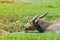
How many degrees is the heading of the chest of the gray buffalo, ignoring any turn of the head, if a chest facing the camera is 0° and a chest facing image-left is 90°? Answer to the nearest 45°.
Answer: approximately 90°
